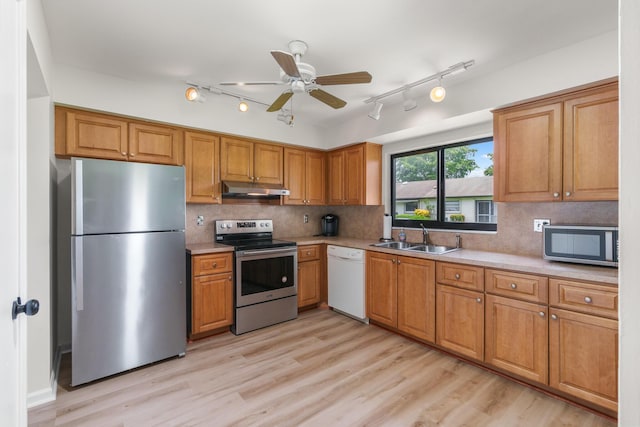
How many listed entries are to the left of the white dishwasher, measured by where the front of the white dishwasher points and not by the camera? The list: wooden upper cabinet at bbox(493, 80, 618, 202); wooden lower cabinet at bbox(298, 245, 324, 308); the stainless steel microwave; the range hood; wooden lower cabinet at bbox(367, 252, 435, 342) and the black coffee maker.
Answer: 3

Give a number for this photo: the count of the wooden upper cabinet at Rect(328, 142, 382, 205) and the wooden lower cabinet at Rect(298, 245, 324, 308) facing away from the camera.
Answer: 0

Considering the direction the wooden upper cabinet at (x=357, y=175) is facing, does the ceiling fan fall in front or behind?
in front

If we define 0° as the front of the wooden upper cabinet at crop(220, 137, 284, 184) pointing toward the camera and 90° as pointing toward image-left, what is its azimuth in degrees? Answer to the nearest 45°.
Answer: approximately 315°

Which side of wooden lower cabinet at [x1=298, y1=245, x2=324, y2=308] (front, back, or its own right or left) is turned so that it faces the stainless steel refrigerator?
right

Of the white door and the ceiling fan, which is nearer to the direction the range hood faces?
the ceiling fan

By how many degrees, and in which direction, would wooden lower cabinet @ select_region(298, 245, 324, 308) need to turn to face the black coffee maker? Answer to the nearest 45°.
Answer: approximately 90° to its left

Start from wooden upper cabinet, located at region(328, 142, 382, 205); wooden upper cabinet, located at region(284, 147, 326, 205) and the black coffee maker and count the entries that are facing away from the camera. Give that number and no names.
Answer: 0

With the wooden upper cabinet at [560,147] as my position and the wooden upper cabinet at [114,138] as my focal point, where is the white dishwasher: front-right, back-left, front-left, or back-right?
front-right

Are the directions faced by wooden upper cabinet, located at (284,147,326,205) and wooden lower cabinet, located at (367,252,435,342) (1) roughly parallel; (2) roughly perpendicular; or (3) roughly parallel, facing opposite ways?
roughly perpendicular

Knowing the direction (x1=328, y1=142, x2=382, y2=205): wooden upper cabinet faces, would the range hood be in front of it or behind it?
in front

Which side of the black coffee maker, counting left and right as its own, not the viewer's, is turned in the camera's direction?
front
